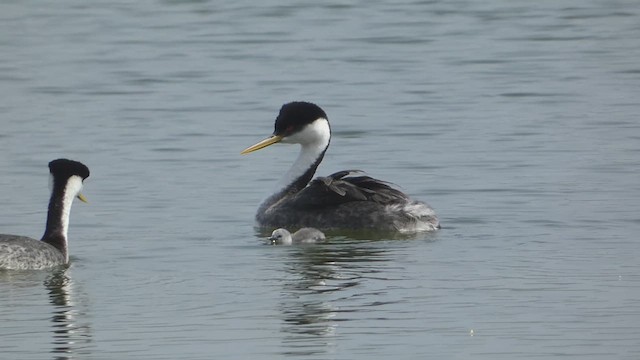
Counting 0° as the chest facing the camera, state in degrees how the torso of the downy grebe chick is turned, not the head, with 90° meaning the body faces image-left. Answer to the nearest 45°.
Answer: approximately 90°
